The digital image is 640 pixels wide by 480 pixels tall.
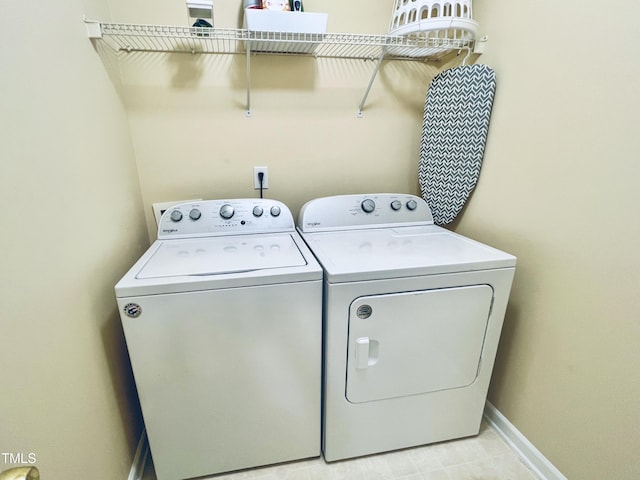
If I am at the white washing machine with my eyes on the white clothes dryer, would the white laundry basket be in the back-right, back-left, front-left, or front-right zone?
front-left

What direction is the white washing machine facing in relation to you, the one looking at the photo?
facing the viewer

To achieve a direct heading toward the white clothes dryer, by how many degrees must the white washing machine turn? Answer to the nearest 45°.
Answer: approximately 90° to its left
